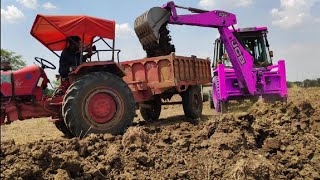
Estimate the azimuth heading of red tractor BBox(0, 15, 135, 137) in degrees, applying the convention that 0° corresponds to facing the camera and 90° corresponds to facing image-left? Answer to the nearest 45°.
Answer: approximately 90°
